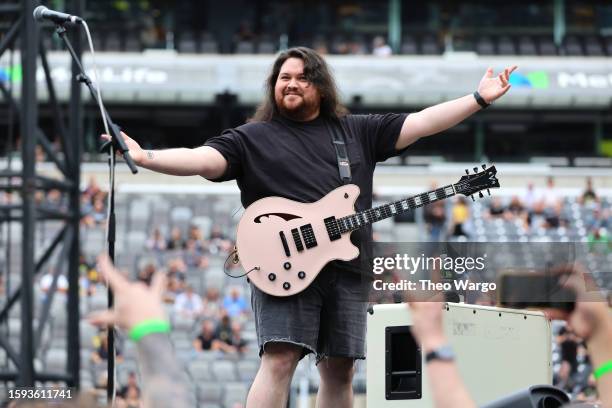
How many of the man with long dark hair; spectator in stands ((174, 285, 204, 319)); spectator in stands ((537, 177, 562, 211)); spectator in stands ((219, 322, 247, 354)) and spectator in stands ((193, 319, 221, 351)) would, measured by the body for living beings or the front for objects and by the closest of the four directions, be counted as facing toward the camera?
5

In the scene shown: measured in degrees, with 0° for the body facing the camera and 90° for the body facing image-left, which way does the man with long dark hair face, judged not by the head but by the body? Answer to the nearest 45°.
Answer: approximately 0°

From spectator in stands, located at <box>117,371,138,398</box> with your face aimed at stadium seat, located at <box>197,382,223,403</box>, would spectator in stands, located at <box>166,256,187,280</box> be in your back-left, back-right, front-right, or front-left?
front-left

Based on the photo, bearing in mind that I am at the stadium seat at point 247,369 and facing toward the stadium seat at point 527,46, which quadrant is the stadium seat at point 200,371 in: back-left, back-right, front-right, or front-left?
back-left

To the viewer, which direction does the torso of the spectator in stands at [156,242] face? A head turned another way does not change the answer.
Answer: toward the camera

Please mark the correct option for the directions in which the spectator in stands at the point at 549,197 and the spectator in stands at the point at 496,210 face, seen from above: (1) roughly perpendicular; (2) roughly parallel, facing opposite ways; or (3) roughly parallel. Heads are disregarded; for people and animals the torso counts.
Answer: roughly parallel

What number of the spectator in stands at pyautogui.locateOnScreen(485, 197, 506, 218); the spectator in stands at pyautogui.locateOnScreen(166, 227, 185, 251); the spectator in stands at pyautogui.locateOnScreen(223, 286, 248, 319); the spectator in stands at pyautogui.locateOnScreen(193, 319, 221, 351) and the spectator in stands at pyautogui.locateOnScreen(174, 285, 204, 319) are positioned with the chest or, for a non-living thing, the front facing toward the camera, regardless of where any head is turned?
5

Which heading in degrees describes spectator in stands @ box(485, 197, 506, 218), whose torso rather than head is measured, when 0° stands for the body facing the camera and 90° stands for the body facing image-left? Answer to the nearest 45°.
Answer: approximately 0°

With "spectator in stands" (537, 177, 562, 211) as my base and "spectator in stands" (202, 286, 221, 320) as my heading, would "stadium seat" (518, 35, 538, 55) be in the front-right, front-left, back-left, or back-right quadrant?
back-right

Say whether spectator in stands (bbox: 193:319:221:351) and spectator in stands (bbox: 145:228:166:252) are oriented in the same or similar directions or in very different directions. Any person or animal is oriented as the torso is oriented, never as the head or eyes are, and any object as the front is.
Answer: same or similar directions

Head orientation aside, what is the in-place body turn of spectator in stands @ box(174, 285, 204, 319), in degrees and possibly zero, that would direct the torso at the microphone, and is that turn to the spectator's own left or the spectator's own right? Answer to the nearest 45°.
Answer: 0° — they already face it

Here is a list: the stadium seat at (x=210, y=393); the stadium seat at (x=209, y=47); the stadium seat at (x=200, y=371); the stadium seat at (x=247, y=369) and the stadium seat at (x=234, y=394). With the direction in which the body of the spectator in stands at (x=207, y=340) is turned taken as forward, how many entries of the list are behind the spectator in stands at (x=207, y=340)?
1

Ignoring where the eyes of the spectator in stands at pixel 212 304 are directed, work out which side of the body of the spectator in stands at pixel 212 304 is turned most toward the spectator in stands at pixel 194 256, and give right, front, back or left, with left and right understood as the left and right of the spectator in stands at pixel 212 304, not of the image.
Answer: back

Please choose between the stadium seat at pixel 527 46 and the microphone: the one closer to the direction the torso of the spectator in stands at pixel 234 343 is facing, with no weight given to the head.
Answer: the microphone
